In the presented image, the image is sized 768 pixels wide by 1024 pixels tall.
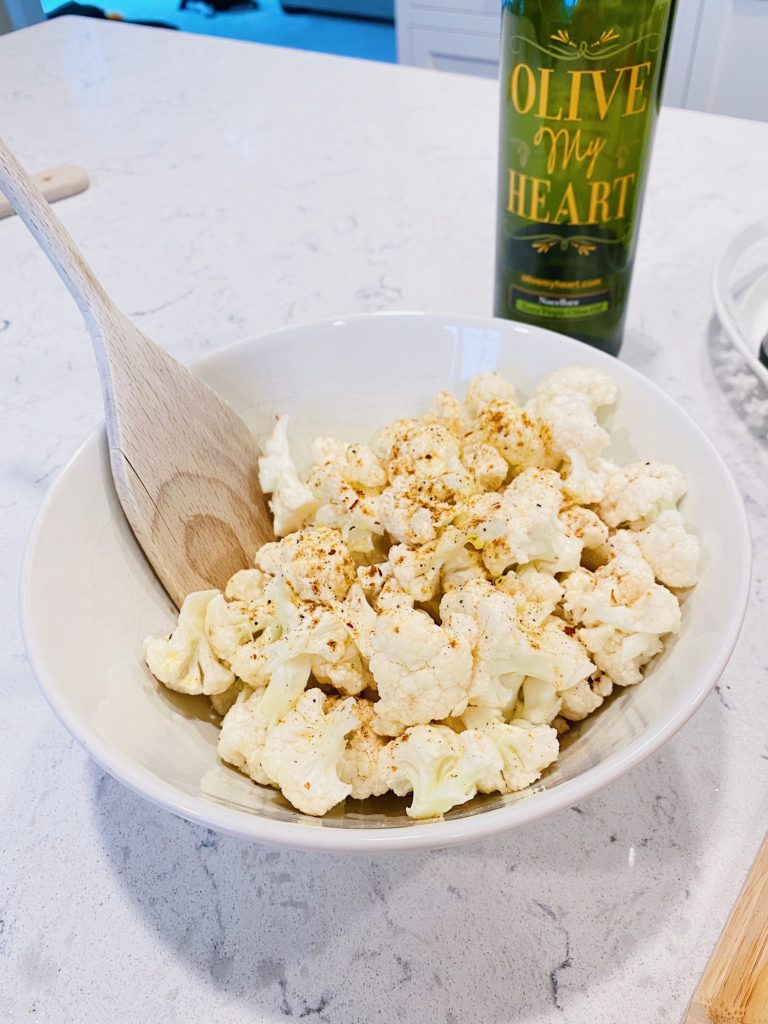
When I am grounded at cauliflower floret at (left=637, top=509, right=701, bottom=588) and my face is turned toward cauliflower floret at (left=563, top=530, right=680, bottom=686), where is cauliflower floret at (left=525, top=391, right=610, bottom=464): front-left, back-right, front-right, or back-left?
back-right

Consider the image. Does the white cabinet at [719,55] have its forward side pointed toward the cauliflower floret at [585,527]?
yes

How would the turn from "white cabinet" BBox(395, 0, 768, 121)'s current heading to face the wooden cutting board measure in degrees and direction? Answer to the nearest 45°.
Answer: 0° — it already faces it

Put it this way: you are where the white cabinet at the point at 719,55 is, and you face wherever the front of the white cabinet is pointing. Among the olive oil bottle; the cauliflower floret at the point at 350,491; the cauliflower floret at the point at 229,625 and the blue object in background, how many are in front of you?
3

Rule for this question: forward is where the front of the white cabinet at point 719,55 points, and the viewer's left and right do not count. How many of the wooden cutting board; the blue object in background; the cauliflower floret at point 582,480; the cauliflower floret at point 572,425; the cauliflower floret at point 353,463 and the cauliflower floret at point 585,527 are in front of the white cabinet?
5

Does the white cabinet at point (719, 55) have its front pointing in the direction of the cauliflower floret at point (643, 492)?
yes

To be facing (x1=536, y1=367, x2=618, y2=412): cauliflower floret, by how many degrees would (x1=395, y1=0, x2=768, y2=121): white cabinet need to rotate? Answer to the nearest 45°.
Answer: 0° — it already faces it

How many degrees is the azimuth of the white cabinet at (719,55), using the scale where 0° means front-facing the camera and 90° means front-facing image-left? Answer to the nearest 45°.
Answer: approximately 0°
